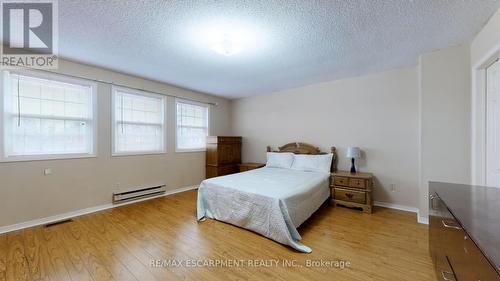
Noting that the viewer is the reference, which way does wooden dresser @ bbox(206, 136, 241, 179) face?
facing the viewer and to the right of the viewer

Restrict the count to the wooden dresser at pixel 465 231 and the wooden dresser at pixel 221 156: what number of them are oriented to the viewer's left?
1

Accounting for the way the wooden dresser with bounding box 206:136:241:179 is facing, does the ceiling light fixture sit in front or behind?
in front

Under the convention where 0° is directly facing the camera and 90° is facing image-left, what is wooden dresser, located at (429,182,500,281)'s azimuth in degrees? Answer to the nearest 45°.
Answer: approximately 90°

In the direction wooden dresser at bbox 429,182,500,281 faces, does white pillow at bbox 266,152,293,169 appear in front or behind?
in front

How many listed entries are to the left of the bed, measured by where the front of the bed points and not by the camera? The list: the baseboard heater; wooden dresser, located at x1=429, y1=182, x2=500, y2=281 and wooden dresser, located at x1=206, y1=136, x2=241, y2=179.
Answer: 1

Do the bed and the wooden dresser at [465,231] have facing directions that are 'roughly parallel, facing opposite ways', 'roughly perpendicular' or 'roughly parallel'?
roughly perpendicular

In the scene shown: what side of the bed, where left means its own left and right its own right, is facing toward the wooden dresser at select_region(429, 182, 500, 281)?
left

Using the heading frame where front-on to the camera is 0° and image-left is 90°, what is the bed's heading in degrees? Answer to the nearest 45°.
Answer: approximately 45°

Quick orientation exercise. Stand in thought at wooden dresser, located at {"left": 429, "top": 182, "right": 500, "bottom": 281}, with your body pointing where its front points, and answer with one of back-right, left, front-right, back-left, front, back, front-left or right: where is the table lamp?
front-right
